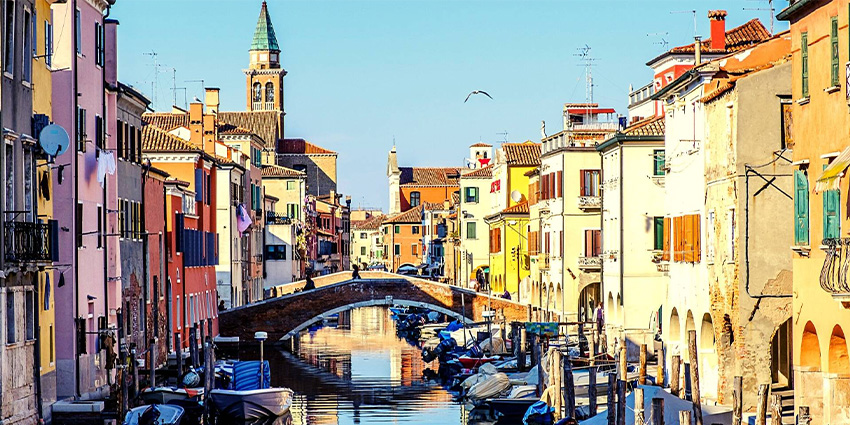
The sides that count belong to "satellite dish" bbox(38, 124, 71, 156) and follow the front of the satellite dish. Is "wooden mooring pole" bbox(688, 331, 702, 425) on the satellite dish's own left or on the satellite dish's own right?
on the satellite dish's own left

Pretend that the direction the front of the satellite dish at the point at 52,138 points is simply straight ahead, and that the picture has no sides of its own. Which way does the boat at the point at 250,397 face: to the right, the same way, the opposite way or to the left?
the same way

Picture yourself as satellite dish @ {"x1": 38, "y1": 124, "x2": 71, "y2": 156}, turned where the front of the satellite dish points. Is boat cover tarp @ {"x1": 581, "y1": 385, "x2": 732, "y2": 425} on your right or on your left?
on your left

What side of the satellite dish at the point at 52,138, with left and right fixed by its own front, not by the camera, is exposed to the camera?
front

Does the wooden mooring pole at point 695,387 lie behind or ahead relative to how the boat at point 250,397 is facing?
ahead

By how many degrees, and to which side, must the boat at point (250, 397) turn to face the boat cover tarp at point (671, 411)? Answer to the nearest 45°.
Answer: approximately 45° to its left

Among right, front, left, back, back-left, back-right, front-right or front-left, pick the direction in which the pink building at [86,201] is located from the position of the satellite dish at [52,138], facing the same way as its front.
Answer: back

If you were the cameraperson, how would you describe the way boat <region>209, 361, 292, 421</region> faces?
facing the viewer

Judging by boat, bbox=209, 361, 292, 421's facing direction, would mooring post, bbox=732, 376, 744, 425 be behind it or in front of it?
in front
